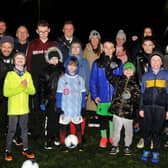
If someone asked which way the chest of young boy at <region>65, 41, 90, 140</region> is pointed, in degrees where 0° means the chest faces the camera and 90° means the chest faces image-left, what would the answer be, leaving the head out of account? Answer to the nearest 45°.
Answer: approximately 0°

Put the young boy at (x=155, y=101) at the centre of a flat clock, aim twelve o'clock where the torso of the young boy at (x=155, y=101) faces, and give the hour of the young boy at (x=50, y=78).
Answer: the young boy at (x=50, y=78) is roughly at 3 o'clock from the young boy at (x=155, y=101).

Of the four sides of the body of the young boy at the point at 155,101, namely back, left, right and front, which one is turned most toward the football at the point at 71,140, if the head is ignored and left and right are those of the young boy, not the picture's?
right

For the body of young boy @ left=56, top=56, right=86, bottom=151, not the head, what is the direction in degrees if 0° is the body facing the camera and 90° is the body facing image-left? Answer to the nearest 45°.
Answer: approximately 0°
